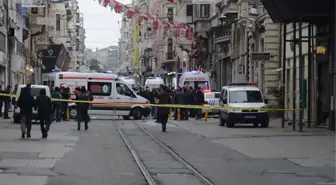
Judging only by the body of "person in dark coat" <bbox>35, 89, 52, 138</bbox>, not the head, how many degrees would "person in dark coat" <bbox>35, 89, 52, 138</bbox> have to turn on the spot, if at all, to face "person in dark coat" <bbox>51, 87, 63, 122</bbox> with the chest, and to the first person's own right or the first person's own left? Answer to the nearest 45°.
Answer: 0° — they already face them

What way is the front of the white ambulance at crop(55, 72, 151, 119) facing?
to the viewer's right

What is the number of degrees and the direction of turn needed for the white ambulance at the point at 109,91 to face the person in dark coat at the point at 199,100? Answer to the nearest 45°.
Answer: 0° — it already faces them

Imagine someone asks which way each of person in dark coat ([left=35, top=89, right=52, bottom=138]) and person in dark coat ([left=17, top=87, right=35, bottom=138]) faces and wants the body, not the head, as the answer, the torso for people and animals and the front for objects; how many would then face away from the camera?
2

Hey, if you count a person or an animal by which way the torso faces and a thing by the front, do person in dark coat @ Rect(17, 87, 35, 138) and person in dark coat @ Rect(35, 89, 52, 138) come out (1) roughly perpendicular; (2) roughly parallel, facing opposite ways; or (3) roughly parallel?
roughly parallel

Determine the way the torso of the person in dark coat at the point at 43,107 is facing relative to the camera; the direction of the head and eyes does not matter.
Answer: away from the camera

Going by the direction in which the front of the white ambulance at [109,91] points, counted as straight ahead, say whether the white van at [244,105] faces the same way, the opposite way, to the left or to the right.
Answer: to the right

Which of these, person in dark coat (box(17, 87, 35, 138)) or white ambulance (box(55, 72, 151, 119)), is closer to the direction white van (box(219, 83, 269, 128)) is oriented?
the person in dark coat

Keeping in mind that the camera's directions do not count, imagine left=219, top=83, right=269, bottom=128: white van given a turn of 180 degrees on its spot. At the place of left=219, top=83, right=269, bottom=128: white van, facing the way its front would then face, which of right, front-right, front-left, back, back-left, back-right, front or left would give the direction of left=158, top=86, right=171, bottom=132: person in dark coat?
back-left

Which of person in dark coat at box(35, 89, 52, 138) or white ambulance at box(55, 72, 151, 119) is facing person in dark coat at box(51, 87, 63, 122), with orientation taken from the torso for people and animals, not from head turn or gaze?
person in dark coat at box(35, 89, 52, 138)

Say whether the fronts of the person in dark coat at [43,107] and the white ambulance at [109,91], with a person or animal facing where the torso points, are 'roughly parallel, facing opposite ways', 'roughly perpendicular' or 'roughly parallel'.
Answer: roughly perpendicular

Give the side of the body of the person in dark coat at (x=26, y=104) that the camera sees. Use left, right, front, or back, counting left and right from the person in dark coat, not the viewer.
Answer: back

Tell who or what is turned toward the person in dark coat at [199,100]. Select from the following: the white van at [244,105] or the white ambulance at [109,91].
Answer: the white ambulance

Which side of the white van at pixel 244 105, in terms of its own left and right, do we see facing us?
front

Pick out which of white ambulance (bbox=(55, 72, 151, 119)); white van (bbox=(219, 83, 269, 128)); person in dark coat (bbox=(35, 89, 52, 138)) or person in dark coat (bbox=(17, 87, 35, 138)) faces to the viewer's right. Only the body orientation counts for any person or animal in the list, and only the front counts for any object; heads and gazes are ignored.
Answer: the white ambulance

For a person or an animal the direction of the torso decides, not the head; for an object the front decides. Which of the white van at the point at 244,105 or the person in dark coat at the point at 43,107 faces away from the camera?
the person in dark coat

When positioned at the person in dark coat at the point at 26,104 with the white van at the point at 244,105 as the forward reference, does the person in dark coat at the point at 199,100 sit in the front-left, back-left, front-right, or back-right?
front-left
